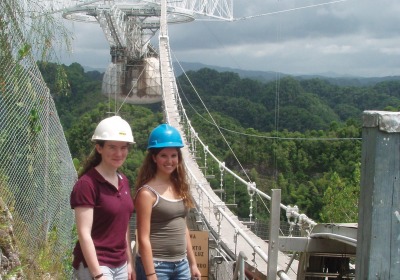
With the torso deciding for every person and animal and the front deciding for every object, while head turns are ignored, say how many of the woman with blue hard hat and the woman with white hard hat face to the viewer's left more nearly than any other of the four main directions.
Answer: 0

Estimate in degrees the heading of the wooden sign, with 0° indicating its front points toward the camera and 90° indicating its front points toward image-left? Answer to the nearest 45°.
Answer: approximately 0°

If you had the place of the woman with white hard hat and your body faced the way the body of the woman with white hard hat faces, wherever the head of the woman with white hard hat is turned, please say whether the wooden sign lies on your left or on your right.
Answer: on your left

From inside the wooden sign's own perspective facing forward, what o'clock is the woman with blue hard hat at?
The woman with blue hard hat is roughly at 12 o'clock from the wooden sign.
